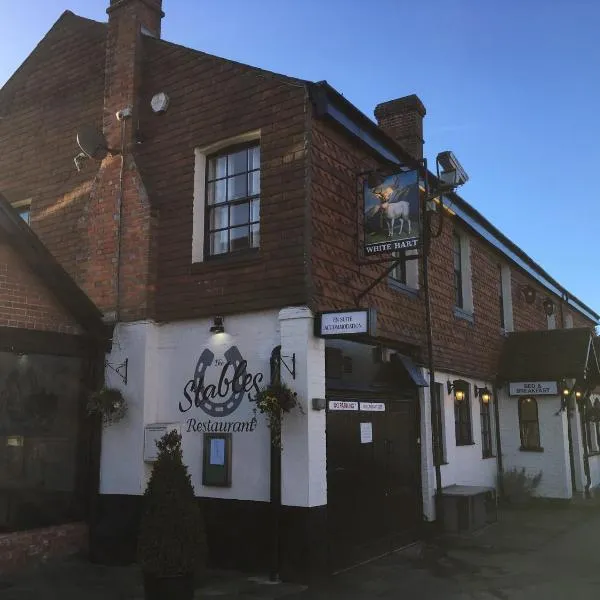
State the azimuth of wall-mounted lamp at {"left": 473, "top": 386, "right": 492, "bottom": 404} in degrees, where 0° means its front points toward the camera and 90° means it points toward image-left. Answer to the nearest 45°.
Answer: approximately 315°

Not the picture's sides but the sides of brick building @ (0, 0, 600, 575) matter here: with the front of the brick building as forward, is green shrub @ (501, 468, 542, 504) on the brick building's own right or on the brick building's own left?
on the brick building's own left

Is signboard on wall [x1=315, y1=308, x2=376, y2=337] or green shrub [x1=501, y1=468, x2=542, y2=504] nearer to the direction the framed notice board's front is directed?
the signboard on wall

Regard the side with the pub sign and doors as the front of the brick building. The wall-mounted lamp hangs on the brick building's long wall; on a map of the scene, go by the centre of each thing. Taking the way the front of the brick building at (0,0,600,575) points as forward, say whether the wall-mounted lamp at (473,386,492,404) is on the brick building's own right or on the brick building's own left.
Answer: on the brick building's own left

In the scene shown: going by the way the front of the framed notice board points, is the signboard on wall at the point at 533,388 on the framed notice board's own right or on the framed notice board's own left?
on the framed notice board's own left
